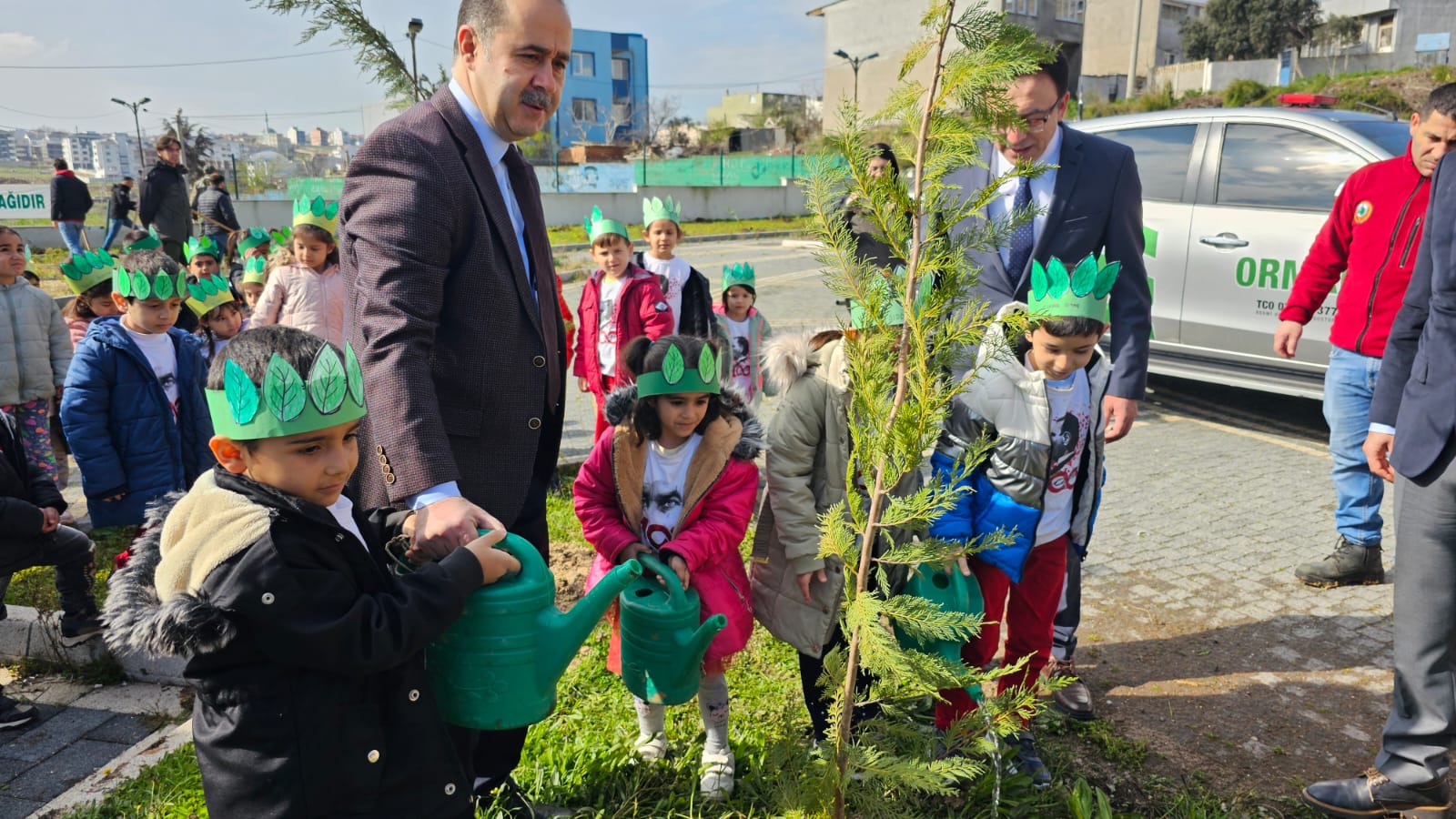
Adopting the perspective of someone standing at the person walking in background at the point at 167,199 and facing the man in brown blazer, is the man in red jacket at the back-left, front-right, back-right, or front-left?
front-left

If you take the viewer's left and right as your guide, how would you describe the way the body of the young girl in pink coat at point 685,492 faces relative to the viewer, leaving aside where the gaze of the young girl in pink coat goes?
facing the viewer

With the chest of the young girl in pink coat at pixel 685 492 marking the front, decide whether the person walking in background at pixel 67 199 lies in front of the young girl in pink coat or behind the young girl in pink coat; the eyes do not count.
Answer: behind

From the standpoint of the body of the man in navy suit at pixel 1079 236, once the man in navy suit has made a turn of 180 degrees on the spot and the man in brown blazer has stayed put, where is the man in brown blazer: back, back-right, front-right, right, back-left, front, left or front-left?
back

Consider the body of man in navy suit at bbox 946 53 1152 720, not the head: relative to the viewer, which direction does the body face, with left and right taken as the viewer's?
facing the viewer and to the left of the viewer

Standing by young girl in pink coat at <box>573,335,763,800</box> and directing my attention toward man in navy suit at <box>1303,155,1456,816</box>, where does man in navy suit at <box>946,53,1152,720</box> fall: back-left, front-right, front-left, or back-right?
front-left

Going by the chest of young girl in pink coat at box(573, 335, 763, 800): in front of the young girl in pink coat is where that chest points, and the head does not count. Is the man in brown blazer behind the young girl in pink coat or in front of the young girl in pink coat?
in front

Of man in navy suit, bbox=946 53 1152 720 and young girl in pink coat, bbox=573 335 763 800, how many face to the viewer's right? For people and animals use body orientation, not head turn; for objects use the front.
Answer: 0

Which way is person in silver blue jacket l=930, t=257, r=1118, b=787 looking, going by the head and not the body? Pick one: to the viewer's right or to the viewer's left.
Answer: to the viewer's left

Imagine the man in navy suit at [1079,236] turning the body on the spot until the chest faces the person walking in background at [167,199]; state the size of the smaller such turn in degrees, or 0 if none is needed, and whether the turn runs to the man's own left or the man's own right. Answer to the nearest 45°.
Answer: approximately 90° to the man's own right

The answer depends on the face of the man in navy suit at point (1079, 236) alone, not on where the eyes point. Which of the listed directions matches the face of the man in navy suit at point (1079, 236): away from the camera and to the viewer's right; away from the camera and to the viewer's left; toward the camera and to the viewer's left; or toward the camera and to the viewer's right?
toward the camera and to the viewer's left

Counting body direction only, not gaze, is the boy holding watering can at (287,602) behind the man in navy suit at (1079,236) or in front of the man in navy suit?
in front

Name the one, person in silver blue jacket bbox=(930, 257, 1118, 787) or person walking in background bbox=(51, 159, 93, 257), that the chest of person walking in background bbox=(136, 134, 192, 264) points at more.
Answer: the person in silver blue jacket

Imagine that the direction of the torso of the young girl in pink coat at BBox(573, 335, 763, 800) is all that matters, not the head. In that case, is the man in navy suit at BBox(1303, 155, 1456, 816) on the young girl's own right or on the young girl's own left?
on the young girl's own left

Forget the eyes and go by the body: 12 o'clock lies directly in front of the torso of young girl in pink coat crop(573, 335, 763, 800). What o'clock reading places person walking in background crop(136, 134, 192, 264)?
The person walking in background is roughly at 5 o'clock from the young girl in pink coat.
